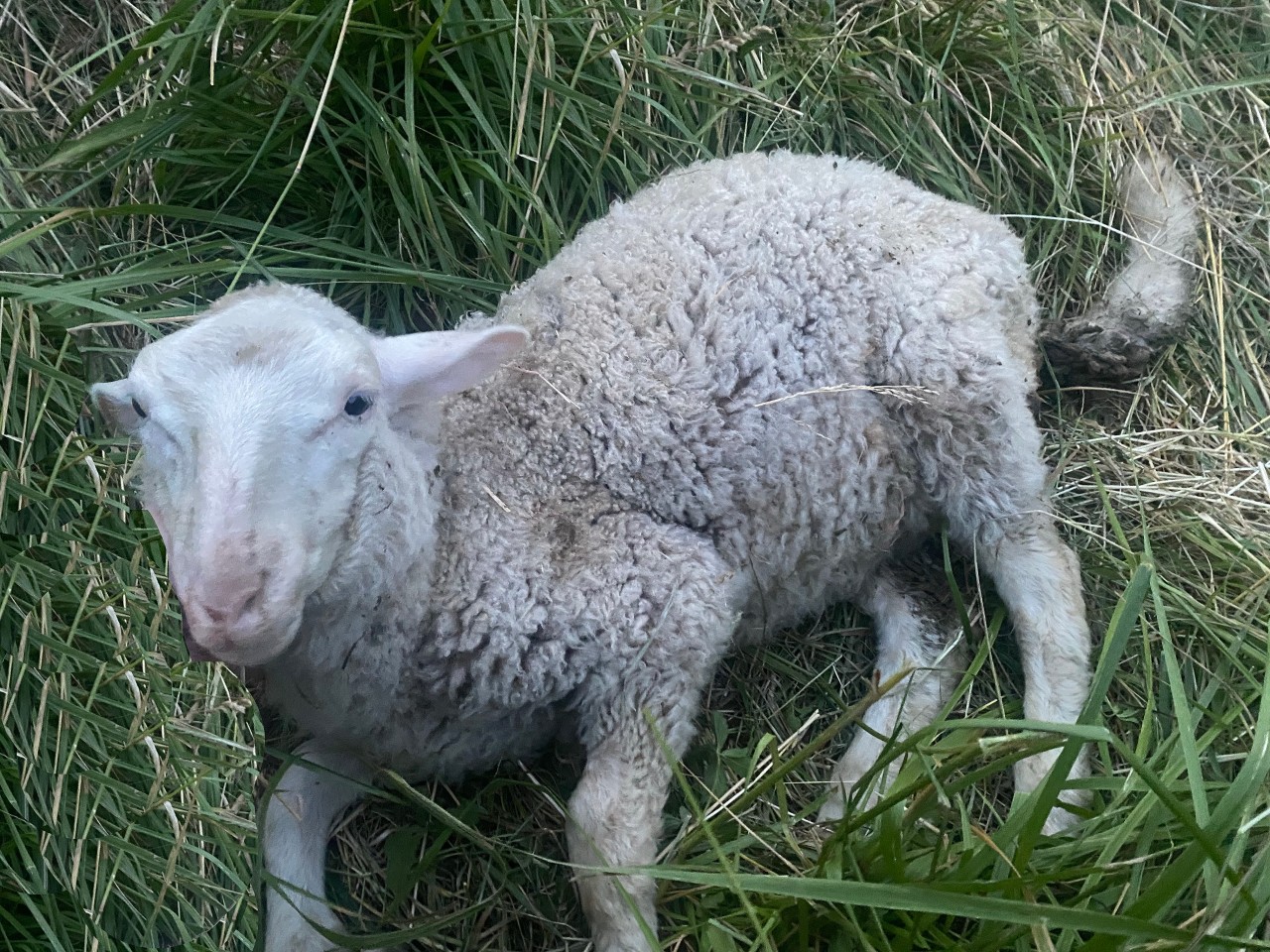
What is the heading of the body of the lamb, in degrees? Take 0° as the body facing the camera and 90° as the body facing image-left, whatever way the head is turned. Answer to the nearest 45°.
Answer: approximately 45°
